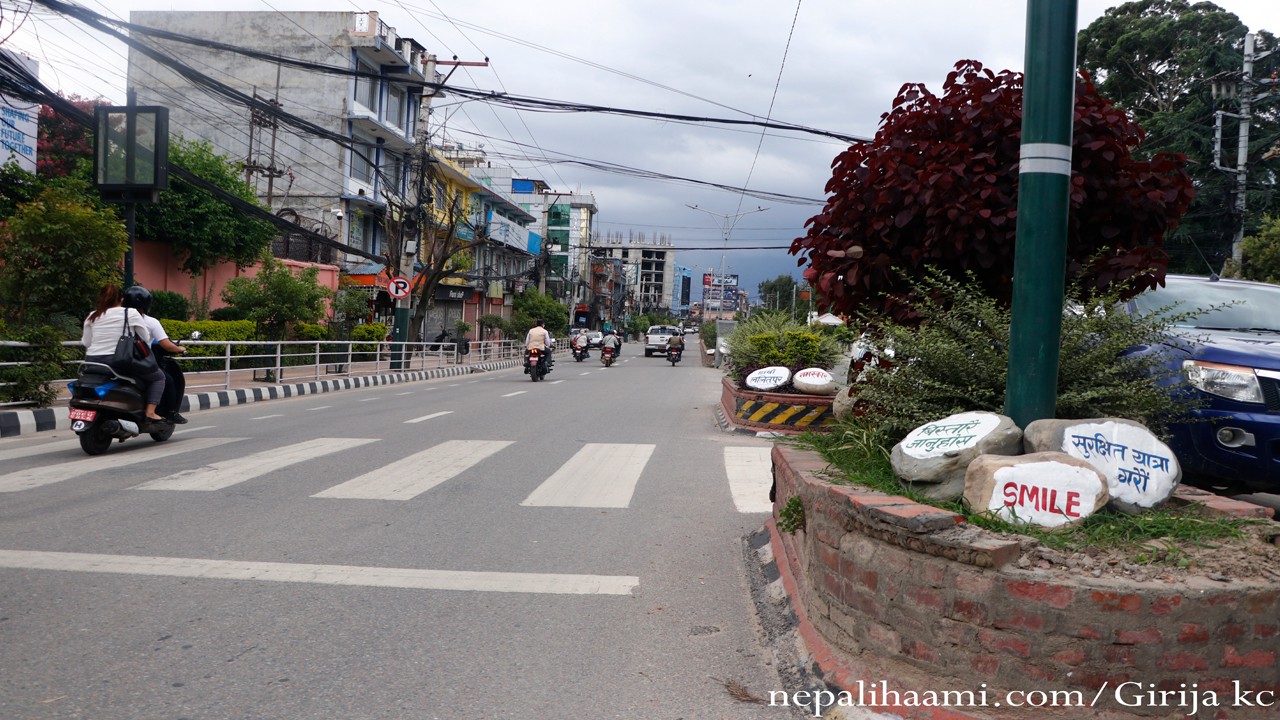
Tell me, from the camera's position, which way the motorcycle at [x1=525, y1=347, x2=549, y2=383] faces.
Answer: facing away from the viewer

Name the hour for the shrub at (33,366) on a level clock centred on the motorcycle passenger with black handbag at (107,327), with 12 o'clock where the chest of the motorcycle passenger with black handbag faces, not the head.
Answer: The shrub is roughly at 10 o'clock from the motorcycle passenger with black handbag.

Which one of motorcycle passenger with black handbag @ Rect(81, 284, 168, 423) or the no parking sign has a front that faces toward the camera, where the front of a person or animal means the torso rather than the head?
the no parking sign

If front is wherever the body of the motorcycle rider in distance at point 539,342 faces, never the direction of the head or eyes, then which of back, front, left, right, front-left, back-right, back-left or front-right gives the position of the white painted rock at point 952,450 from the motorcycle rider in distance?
back

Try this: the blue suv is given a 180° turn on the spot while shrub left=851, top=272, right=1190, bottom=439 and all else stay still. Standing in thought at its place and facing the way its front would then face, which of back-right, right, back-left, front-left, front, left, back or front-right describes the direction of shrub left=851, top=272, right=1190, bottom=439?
left

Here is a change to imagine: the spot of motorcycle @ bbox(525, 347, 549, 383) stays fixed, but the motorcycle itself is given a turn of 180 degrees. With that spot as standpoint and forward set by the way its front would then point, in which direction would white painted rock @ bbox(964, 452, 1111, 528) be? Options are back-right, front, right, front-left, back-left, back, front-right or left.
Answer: front

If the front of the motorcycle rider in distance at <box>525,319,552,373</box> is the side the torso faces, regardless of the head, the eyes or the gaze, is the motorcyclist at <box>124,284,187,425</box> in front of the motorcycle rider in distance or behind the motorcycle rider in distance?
behind

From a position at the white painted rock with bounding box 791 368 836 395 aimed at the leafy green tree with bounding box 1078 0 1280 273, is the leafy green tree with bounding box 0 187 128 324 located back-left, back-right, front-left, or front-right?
back-left

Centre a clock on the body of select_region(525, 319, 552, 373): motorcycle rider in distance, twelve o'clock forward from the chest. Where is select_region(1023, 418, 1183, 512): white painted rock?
The white painted rock is roughly at 6 o'clock from the motorcycle rider in distance.

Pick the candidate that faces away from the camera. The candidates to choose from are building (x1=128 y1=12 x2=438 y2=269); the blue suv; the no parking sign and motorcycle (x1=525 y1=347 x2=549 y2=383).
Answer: the motorcycle

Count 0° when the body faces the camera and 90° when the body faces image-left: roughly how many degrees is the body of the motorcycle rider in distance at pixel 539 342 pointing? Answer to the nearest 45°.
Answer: approximately 180°

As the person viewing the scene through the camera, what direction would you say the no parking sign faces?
facing the viewer

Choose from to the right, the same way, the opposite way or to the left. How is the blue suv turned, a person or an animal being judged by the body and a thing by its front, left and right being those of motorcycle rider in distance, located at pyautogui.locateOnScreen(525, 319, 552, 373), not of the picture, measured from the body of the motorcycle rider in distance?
the opposite way

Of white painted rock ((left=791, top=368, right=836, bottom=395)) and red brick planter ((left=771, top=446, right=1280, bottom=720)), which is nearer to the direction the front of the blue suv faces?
the red brick planter

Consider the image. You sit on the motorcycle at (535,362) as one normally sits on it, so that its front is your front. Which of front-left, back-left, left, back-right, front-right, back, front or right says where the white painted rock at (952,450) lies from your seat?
back

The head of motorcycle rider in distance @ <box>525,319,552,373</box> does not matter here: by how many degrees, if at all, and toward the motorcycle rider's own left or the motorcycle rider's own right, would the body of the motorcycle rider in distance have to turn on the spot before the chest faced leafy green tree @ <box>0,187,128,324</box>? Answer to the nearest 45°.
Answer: approximately 135° to the motorcycle rider's own left

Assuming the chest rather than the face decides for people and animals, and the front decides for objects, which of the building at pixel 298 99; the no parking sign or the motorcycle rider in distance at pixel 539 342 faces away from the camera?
the motorcycle rider in distance

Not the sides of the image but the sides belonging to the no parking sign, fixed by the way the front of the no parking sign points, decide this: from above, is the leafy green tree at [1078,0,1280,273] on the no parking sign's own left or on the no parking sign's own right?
on the no parking sign's own left

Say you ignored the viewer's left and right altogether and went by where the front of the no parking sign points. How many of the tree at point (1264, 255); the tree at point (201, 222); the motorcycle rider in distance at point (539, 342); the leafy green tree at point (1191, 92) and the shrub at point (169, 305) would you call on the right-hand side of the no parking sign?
2
